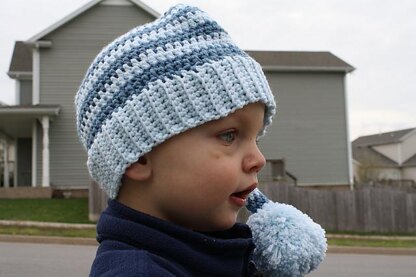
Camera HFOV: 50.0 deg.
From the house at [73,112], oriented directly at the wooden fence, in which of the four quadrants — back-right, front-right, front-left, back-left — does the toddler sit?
front-right

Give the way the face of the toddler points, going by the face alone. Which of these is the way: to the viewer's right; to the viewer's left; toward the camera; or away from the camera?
to the viewer's right

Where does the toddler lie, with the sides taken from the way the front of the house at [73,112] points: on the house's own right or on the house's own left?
on the house's own left

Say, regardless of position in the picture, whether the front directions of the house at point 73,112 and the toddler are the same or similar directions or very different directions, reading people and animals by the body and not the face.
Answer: very different directions

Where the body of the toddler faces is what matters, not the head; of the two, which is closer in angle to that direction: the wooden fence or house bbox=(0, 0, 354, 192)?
the wooden fence

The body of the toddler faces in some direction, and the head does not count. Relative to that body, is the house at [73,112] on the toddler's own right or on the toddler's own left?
on the toddler's own left

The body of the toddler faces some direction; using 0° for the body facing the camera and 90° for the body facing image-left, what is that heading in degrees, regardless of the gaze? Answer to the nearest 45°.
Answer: approximately 270°

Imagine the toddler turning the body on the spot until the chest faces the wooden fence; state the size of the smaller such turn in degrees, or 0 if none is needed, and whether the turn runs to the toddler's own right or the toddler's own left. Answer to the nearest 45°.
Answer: approximately 90° to the toddler's own left
